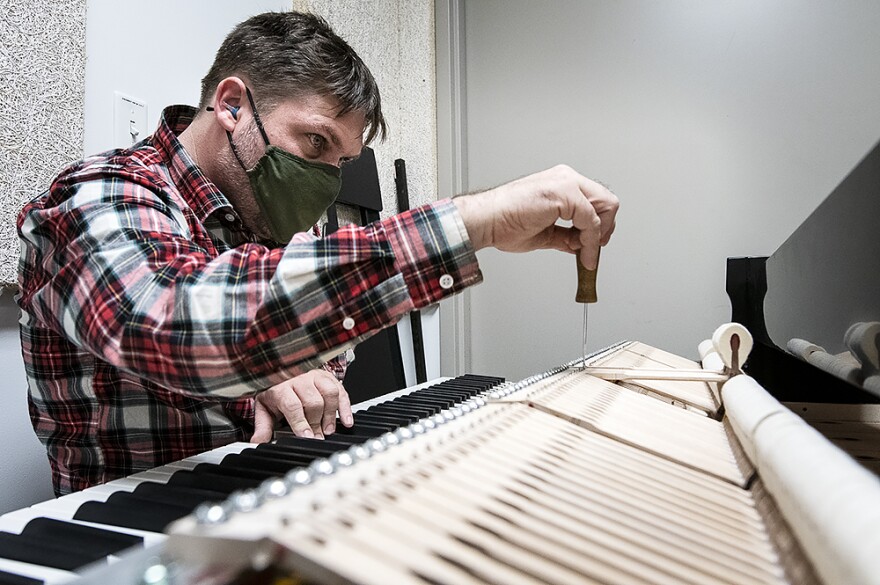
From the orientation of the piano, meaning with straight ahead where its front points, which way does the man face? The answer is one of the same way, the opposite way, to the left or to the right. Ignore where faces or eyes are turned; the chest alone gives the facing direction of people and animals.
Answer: the opposite way

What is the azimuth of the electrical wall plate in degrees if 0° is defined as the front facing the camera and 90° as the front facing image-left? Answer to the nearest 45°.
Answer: approximately 315°

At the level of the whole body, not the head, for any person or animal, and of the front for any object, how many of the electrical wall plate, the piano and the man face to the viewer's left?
1

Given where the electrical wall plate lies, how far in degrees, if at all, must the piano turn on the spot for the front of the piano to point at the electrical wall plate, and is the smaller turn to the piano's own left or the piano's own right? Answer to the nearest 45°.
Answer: approximately 45° to the piano's own right

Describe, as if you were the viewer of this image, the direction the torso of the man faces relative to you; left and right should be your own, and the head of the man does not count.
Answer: facing to the right of the viewer

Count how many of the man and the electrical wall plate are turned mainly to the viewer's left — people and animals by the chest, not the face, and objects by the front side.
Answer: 0

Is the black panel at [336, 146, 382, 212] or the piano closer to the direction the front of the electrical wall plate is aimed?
the piano

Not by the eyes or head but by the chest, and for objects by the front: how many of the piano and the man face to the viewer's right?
1

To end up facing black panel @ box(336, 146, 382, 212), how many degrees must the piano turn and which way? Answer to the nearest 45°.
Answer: approximately 90° to its right

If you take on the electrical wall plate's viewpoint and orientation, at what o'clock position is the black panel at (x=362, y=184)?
The black panel is roughly at 9 o'clock from the electrical wall plate.

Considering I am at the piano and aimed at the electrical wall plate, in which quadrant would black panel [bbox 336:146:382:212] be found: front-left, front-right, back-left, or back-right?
front-right

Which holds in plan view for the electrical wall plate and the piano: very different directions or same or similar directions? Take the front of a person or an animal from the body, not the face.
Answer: very different directions

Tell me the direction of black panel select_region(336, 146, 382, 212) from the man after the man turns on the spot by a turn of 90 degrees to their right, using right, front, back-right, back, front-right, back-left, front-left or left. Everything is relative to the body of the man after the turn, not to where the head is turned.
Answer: back

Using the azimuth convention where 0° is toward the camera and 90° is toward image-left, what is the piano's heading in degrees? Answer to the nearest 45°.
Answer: approximately 90°
